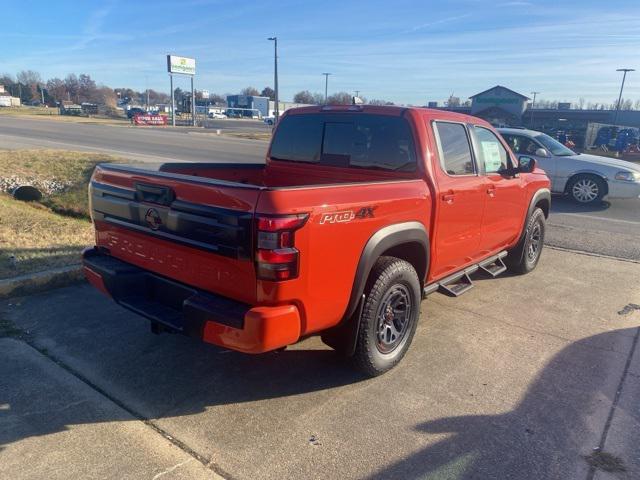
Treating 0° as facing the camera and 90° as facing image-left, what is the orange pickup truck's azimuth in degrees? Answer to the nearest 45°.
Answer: approximately 225°

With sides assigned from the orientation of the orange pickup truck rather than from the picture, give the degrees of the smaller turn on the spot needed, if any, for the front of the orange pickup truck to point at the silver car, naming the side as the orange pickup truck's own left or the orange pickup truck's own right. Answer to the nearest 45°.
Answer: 0° — it already faces it
